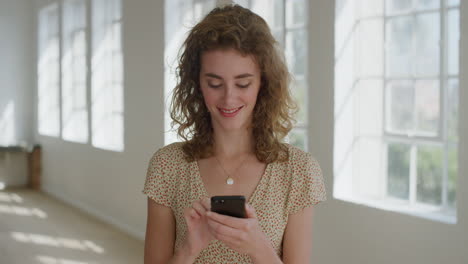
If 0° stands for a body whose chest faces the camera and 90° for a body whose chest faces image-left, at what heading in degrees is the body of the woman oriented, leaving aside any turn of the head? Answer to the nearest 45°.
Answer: approximately 0°

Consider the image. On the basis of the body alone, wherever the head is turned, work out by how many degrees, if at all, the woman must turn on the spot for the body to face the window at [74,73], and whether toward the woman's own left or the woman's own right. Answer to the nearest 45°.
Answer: approximately 180°

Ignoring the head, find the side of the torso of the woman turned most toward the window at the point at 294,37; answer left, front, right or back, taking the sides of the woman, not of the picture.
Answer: back

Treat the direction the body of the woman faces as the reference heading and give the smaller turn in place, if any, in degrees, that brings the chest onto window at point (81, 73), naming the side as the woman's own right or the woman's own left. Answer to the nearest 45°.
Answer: approximately 180°

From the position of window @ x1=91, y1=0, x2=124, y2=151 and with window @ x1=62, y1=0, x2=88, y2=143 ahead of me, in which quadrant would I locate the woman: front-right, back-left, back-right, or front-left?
back-left

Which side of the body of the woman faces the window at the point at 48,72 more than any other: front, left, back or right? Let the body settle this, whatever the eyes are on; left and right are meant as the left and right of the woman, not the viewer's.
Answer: back

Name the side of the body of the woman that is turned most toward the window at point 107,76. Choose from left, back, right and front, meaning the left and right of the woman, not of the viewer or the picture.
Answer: back
